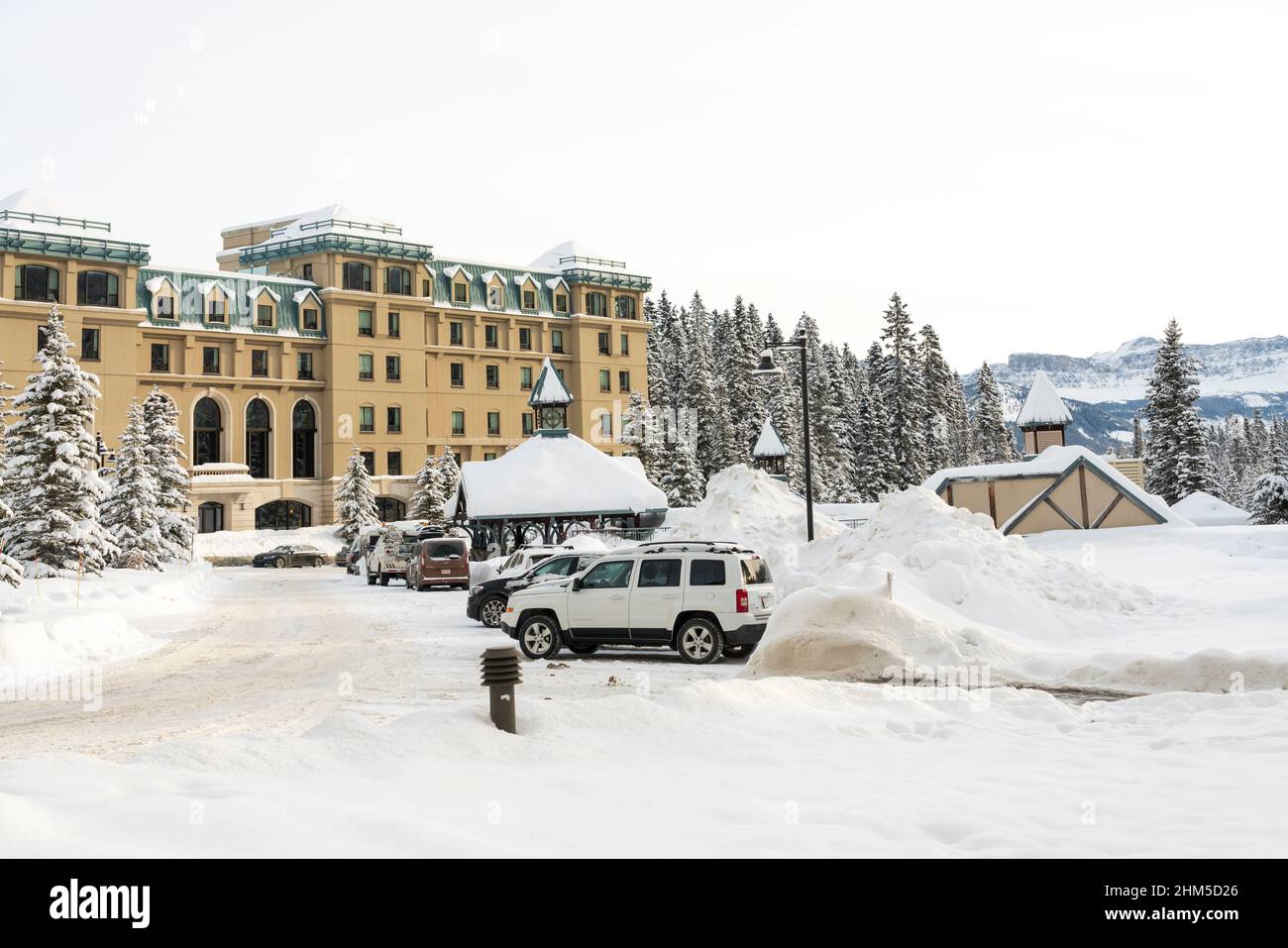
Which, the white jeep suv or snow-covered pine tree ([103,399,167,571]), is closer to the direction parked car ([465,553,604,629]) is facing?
the snow-covered pine tree

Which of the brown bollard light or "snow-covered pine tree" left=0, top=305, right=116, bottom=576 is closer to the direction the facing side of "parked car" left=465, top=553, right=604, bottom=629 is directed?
the snow-covered pine tree

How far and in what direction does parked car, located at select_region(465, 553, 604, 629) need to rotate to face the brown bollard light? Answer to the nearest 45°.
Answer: approximately 90° to its left

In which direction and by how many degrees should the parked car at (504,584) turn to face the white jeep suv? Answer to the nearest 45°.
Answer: approximately 90° to its left

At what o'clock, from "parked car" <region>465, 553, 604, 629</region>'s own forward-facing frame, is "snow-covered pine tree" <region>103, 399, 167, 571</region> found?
The snow-covered pine tree is roughly at 2 o'clock from the parked car.

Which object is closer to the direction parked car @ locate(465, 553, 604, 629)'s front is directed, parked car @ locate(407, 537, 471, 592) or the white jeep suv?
the parked car

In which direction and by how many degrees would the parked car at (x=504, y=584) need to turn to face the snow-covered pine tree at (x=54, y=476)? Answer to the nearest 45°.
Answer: approximately 45° to its right

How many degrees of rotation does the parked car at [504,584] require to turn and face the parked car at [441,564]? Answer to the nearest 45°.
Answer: approximately 90° to its right

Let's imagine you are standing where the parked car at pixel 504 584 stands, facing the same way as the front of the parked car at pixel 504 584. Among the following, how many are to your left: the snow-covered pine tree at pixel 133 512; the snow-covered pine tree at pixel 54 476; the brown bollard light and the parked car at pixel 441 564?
1

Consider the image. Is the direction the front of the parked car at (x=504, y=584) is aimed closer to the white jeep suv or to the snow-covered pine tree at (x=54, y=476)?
the snow-covered pine tree

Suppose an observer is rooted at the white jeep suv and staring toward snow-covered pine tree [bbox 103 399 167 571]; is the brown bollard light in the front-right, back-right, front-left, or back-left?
back-left

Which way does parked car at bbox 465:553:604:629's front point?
to the viewer's left
